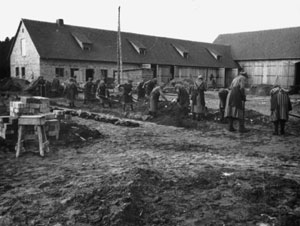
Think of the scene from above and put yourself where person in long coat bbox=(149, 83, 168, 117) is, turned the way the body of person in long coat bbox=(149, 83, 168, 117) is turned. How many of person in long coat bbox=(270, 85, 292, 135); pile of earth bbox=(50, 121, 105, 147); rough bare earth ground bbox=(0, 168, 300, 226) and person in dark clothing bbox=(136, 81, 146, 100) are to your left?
1

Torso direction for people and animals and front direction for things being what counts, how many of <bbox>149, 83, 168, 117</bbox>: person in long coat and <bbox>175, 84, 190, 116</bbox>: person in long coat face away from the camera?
0

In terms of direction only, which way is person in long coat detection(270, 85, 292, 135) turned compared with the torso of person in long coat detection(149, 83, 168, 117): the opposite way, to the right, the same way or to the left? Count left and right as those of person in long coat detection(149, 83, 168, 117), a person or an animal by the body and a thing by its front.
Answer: to the left

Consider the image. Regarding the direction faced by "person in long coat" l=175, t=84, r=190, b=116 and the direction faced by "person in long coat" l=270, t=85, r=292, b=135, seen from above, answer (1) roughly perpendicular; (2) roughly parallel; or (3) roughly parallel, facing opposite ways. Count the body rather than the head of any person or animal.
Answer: roughly parallel

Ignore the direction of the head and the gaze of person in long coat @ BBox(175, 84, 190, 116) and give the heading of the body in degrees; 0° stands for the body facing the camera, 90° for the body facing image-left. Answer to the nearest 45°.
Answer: approximately 90°

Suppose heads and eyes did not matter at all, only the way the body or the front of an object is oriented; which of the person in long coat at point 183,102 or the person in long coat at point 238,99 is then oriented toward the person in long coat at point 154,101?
the person in long coat at point 183,102
